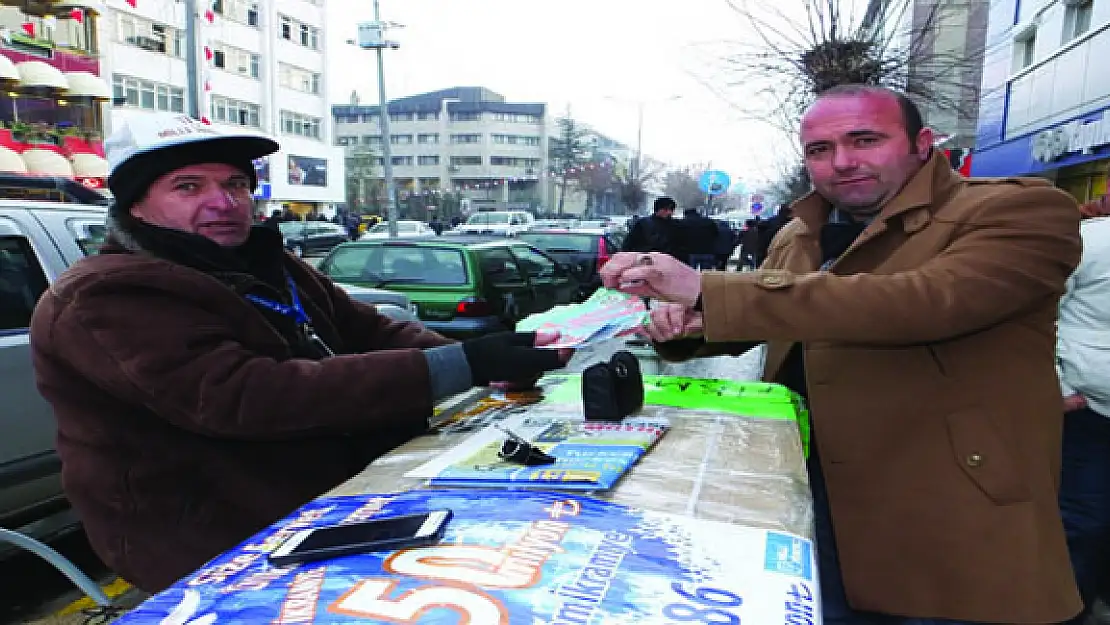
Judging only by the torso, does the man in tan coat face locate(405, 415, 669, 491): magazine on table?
yes

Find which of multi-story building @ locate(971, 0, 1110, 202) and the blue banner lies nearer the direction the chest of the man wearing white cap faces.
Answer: the blue banner

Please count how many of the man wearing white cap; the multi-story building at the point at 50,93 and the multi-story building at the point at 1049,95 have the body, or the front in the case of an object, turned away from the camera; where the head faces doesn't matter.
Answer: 0

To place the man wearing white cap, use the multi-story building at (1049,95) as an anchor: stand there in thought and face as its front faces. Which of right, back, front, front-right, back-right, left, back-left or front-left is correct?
front-left

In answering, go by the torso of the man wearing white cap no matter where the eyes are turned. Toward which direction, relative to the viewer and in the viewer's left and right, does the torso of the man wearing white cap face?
facing the viewer and to the right of the viewer

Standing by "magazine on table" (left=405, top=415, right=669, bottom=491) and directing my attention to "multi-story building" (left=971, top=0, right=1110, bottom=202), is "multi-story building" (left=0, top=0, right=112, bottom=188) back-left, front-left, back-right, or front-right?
front-left

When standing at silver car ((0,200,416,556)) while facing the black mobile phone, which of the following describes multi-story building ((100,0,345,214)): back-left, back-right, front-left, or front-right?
back-left

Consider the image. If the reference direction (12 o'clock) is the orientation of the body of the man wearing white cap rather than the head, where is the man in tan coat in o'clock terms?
The man in tan coat is roughly at 11 o'clock from the man wearing white cap.

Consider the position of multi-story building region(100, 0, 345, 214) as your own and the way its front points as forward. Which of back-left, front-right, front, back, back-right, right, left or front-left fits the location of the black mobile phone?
front-right

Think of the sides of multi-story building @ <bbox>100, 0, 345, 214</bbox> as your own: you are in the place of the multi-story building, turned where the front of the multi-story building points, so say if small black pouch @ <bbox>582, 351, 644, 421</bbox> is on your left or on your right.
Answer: on your right

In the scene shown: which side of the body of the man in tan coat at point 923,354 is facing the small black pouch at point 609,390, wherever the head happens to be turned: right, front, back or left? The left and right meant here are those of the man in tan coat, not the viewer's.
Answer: front

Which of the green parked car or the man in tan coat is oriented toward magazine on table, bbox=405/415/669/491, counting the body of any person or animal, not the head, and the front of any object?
the man in tan coat

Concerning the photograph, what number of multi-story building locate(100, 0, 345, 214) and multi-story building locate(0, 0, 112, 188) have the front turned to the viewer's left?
0

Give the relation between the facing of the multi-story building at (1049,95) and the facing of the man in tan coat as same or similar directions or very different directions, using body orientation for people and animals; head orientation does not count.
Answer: same or similar directions

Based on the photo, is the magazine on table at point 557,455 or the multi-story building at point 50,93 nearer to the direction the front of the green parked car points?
the multi-story building

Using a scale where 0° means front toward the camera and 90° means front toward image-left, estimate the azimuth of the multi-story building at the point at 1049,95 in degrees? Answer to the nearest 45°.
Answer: approximately 45°

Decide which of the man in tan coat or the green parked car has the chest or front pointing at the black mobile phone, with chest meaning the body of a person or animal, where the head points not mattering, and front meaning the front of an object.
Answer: the man in tan coat

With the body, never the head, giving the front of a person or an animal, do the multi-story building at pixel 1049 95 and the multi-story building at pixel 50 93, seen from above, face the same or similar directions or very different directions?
very different directions

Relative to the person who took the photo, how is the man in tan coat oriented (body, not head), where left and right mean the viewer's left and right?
facing the viewer and to the left of the viewer
